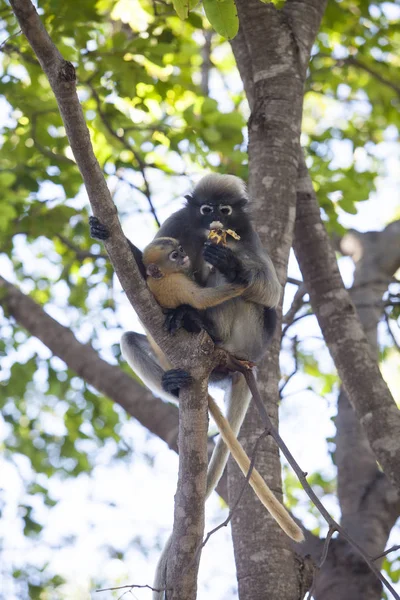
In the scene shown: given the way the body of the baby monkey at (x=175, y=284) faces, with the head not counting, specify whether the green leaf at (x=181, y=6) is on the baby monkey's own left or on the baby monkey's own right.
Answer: on the baby monkey's own right
